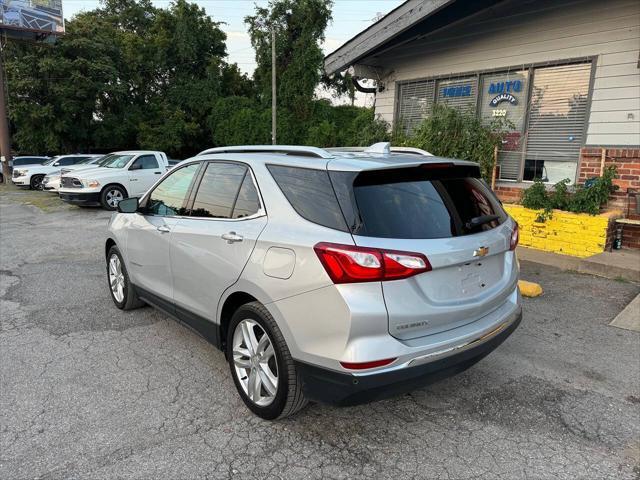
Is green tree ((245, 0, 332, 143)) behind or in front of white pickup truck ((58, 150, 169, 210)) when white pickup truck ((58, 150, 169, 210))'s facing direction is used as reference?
behind

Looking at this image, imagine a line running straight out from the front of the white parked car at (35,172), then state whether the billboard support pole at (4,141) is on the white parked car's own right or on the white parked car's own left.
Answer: on the white parked car's own right

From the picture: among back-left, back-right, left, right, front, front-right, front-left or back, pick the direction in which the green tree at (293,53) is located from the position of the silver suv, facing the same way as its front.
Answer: front-right

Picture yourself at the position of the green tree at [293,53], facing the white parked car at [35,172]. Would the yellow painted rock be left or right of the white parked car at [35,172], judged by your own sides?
left

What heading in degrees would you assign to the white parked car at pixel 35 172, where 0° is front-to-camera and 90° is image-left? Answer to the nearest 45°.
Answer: approximately 45°

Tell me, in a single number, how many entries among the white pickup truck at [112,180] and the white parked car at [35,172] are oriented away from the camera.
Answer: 0

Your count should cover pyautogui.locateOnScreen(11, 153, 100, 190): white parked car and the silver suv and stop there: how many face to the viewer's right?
0

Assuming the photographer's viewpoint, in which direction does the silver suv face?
facing away from the viewer and to the left of the viewer

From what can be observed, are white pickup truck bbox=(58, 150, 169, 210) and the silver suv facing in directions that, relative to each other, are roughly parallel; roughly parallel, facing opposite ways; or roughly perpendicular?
roughly perpendicular

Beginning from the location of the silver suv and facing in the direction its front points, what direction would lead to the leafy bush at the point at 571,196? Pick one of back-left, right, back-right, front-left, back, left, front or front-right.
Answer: right
